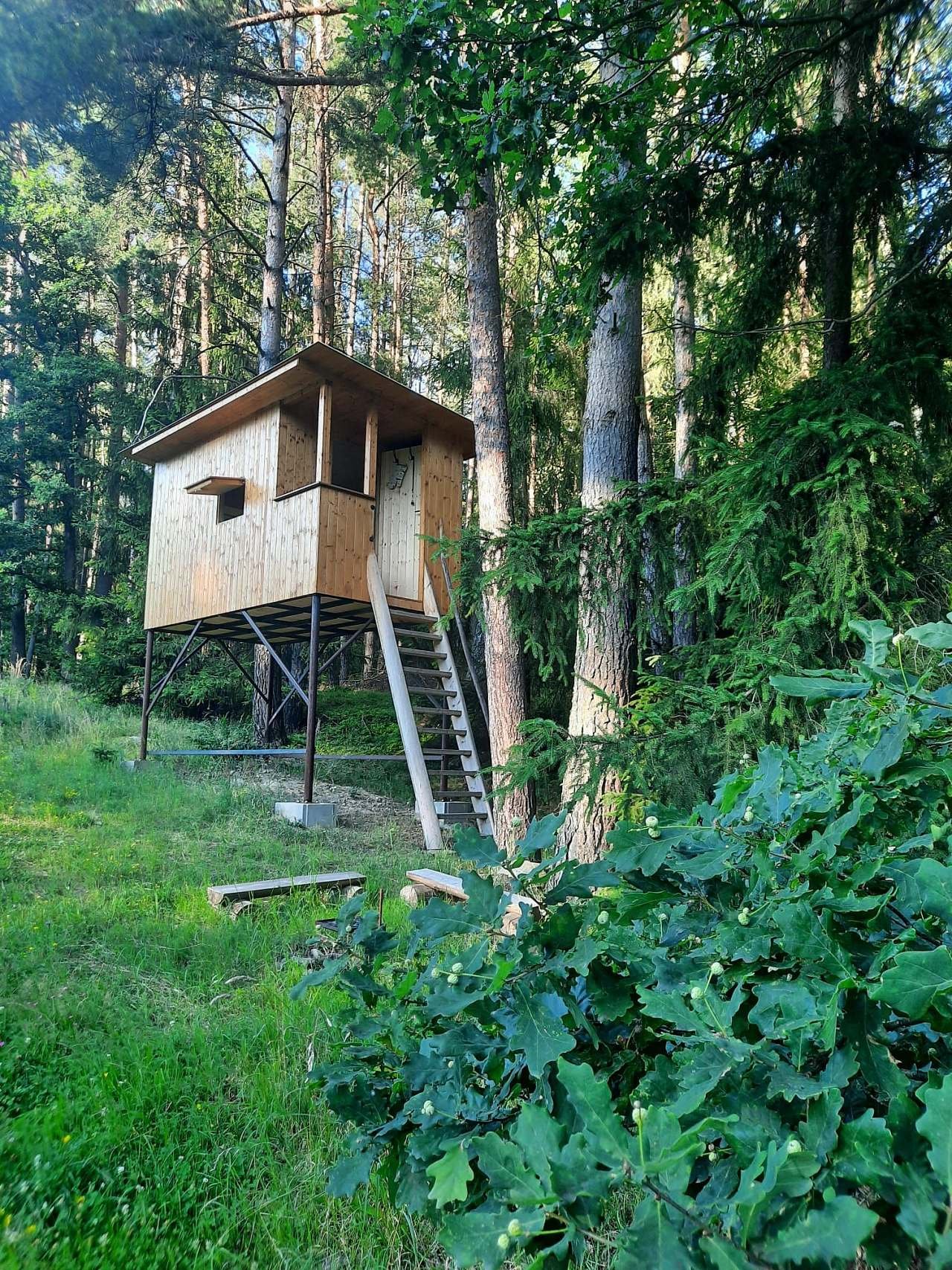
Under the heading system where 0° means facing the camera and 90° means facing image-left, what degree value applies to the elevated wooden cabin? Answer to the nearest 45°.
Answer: approximately 315°

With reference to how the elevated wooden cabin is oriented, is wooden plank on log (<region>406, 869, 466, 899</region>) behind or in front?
in front

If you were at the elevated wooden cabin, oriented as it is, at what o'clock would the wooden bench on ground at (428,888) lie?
The wooden bench on ground is roughly at 1 o'clock from the elevated wooden cabin.

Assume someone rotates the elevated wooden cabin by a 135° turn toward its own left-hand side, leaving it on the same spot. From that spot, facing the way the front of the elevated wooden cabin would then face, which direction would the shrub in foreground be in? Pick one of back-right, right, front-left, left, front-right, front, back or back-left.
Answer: back
